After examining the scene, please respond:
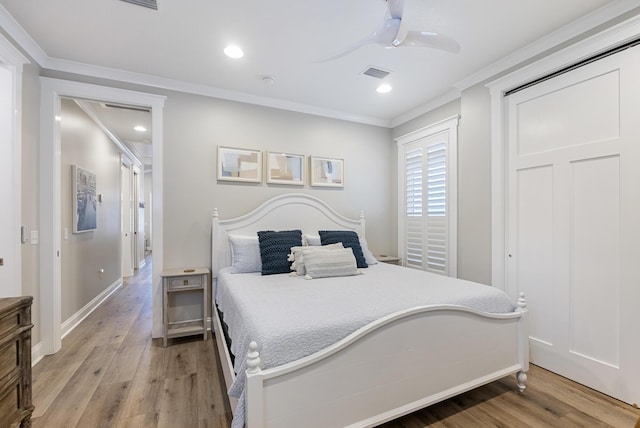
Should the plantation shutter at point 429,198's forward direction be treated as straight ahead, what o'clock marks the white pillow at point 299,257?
The white pillow is roughly at 12 o'clock from the plantation shutter.

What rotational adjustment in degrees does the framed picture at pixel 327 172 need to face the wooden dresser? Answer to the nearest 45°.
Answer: approximately 90° to its right

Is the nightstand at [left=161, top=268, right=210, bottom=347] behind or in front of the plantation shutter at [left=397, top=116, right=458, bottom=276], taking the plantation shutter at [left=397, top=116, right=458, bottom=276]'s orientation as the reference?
in front

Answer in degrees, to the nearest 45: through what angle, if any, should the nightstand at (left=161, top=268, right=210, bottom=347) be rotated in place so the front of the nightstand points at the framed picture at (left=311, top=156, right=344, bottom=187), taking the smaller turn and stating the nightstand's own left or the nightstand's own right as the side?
approximately 90° to the nightstand's own left

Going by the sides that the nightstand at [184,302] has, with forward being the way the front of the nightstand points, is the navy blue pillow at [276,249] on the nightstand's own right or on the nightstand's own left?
on the nightstand's own left

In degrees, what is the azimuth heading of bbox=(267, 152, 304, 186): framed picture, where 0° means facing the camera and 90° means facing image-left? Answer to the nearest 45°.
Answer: approximately 0°

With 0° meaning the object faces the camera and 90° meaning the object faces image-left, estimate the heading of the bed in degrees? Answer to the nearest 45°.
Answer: approximately 315°

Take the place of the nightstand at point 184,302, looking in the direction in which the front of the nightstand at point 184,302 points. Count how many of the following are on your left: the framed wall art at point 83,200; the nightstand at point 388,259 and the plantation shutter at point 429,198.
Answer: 2

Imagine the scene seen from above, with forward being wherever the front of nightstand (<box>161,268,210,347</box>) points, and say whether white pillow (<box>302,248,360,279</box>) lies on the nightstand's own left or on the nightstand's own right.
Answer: on the nightstand's own left

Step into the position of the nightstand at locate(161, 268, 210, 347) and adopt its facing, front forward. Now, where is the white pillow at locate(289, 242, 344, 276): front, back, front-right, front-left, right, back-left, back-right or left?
front-left

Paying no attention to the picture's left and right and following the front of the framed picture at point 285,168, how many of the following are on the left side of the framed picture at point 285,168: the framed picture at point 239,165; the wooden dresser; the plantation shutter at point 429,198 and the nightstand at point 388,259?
2

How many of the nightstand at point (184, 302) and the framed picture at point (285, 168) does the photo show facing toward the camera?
2
